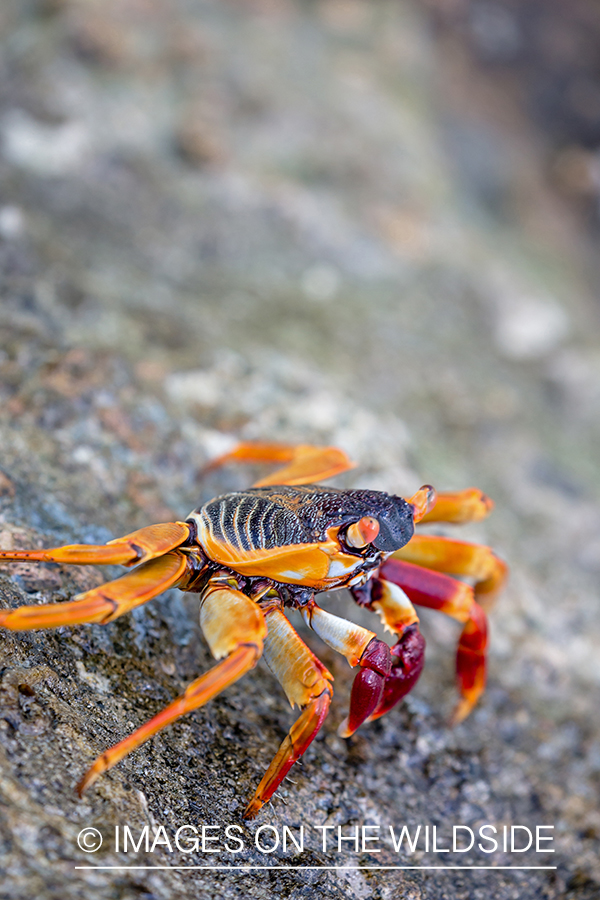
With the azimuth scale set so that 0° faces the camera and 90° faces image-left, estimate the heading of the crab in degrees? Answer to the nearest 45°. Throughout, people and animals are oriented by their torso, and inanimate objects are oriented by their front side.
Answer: approximately 315°
